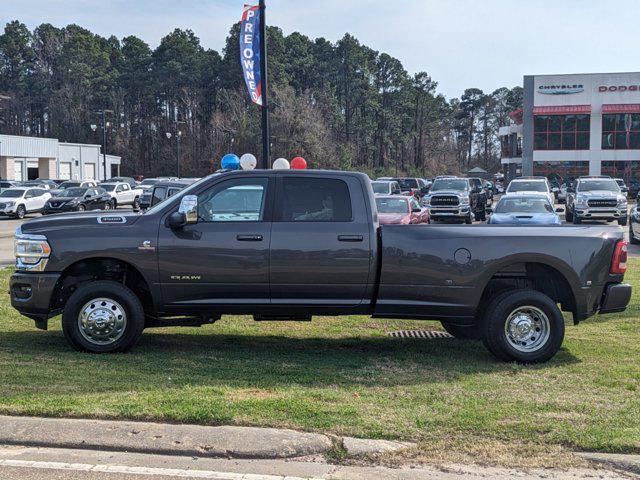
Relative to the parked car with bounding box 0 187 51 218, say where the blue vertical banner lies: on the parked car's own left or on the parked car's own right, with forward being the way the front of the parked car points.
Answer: on the parked car's own left

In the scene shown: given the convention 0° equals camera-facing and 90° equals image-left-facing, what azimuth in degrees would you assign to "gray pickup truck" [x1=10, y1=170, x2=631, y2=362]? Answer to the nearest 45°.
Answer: approximately 90°

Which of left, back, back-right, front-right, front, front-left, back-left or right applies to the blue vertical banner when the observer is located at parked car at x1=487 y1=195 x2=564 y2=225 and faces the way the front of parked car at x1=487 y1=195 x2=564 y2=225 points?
front-right

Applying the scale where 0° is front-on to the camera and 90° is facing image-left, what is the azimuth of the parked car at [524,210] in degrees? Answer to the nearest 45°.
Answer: approximately 0°

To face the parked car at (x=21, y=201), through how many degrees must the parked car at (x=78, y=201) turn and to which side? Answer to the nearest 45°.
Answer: approximately 45° to its right

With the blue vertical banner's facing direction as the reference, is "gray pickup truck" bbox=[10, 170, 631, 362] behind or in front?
in front

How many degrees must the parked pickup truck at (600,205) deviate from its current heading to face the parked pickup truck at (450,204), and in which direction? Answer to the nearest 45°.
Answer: approximately 90° to its right

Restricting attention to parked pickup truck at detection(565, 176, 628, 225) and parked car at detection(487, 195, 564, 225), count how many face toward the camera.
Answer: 2

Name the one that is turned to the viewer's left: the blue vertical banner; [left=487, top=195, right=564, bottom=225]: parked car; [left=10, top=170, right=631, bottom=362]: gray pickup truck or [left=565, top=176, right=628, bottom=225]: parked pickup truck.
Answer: the gray pickup truck

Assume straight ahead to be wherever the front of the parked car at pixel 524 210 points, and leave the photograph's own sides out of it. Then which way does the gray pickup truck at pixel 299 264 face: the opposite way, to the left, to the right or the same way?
to the right

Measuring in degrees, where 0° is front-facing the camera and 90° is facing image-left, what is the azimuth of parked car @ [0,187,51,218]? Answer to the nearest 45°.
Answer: approximately 45°

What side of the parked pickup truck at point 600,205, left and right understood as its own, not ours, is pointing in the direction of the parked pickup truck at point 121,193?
right

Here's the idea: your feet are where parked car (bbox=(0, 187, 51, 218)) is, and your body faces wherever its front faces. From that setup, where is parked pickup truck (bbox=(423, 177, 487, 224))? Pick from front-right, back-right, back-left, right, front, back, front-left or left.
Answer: left
